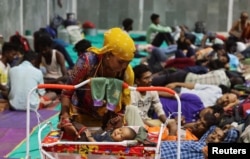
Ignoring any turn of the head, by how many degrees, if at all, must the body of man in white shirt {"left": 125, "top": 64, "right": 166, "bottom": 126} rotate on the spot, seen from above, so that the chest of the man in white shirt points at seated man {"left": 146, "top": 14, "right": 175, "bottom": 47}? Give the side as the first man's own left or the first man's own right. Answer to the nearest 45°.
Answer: approximately 135° to the first man's own left

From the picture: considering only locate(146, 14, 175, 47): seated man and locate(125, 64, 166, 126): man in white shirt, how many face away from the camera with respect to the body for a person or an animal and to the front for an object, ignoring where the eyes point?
0

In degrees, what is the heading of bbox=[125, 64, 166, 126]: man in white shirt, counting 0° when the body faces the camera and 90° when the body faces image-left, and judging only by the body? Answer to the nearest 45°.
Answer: approximately 315°
